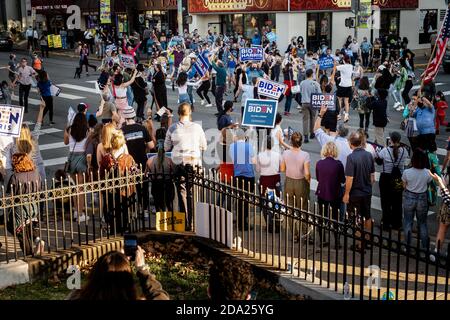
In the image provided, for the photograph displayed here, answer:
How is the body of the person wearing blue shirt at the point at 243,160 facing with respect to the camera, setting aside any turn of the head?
away from the camera

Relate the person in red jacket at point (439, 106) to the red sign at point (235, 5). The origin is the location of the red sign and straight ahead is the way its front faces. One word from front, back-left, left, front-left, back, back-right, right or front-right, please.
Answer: front

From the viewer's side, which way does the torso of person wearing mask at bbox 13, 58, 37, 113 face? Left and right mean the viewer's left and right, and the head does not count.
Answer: facing the viewer

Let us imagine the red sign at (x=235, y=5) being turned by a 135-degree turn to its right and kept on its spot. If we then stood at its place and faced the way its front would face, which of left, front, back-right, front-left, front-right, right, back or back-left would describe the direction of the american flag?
back-left

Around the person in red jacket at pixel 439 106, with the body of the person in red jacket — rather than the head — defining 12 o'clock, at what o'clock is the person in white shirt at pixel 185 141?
The person in white shirt is roughly at 10 o'clock from the person in red jacket.

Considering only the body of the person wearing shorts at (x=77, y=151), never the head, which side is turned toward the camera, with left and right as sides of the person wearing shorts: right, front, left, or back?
back

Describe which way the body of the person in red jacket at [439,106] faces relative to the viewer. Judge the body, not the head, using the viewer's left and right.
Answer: facing to the left of the viewer

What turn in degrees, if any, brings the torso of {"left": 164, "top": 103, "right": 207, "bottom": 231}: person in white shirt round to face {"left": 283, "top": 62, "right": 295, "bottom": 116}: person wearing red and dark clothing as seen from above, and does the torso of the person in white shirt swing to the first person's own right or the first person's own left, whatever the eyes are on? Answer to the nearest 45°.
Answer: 0° — they already face them

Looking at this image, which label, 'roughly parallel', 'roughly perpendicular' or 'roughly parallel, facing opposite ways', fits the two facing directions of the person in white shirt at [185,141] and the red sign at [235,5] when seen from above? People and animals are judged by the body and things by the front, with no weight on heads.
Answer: roughly parallel, facing opposite ways

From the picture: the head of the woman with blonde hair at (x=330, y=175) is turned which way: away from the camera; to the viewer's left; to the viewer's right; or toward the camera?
away from the camera

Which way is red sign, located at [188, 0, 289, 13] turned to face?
toward the camera

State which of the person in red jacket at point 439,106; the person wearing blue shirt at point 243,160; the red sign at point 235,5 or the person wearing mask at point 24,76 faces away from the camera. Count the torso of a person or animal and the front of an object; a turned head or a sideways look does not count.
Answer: the person wearing blue shirt at point 243,160

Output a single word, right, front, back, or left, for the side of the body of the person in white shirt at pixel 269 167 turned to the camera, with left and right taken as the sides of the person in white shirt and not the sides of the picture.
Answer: back

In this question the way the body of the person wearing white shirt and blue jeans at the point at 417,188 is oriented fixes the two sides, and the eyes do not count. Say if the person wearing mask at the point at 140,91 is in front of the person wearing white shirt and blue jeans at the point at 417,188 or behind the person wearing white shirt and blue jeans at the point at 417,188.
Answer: in front

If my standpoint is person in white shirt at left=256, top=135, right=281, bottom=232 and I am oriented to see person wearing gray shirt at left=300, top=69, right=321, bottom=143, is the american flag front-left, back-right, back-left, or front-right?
front-right

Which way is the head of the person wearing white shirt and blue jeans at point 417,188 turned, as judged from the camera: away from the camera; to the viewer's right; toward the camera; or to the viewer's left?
away from the camera

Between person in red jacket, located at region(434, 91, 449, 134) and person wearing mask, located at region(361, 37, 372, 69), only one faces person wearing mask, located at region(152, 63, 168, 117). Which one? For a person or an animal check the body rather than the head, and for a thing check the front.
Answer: the person in red jacket

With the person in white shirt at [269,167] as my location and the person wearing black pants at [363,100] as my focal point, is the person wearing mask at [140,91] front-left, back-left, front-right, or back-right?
front-left
